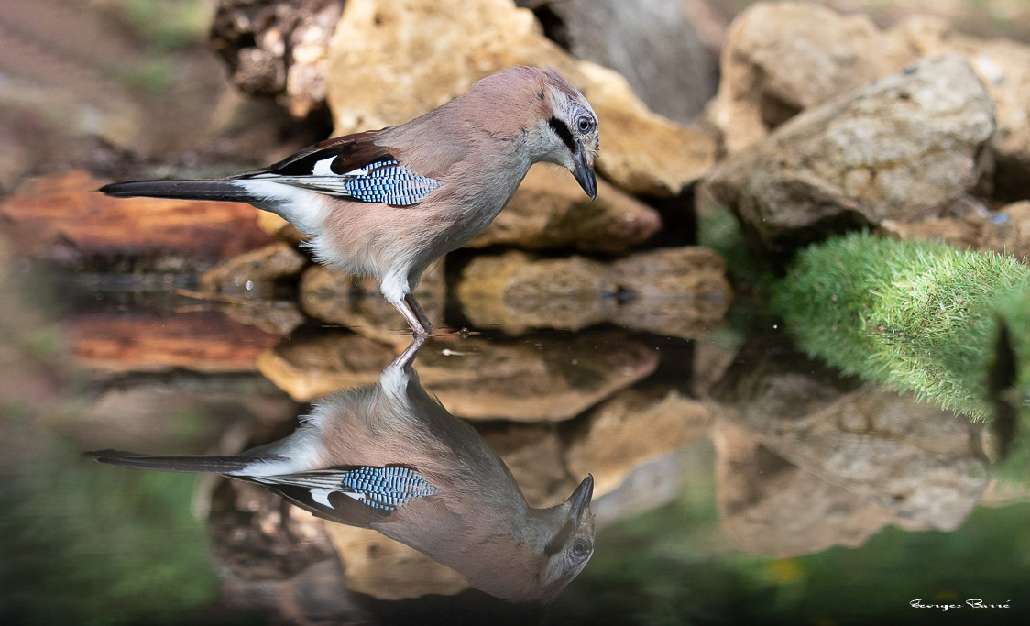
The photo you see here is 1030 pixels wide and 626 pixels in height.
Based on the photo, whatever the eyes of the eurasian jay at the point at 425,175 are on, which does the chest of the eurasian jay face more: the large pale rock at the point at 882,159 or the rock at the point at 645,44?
the large pale rock

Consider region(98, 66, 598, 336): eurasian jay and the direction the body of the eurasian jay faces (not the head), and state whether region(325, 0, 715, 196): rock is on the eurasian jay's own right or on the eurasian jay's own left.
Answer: on the eurasian jay's own left

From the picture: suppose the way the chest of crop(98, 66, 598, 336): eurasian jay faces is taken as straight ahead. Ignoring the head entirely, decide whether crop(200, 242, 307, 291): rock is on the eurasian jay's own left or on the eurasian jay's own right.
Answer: on the eurasian jay's own left

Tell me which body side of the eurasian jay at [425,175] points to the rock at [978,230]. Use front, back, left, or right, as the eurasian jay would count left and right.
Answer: front

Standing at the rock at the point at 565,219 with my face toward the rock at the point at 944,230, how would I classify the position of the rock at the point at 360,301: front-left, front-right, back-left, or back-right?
back-right

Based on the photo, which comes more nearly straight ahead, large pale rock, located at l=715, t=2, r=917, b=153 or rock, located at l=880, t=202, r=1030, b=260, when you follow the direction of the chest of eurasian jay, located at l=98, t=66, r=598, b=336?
the rock

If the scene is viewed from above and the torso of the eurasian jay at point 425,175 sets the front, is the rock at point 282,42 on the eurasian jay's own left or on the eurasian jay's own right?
on the eurasian jay's own left

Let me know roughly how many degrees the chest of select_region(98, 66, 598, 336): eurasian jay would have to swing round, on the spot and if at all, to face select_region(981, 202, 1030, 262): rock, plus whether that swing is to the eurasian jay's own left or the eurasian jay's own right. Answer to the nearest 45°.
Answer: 0° — it already faces it

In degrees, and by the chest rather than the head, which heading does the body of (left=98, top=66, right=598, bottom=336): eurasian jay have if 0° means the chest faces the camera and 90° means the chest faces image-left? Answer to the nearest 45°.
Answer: approximately 270°

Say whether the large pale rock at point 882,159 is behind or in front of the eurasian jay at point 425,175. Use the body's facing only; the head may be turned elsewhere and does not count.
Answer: in front
